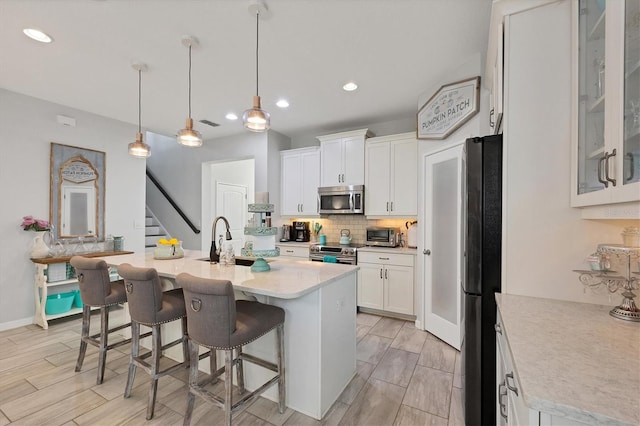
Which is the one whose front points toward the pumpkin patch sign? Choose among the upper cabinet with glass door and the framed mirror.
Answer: the framed mirror

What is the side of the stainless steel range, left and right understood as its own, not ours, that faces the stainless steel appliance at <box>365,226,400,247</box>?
left

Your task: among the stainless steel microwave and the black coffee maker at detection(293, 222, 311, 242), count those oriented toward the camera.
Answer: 2

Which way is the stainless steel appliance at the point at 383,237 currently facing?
toward the camera

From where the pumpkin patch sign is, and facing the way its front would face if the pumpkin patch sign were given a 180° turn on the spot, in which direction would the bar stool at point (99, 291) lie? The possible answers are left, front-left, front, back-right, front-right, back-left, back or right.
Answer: back

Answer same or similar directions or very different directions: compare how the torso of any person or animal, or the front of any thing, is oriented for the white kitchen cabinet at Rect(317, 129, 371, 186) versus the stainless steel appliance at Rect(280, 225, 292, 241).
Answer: same or similar directions

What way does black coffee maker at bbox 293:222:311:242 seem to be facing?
toward the camera

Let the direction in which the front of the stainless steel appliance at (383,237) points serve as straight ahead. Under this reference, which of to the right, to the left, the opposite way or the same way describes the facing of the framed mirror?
to the left

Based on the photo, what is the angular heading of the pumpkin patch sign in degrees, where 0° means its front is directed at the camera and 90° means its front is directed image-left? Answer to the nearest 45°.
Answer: approximately 45°

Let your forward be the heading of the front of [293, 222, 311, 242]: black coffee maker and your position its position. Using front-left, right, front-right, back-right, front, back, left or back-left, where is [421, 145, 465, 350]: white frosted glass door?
front-left

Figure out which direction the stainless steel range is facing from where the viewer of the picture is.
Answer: facing the viewer

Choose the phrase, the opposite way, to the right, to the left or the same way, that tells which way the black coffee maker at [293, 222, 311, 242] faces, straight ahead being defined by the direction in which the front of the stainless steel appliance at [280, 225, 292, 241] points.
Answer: the same way

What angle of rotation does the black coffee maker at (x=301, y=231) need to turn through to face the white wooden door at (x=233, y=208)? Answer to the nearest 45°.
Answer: approximately 135° to its right

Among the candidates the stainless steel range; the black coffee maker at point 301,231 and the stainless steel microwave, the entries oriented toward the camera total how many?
3

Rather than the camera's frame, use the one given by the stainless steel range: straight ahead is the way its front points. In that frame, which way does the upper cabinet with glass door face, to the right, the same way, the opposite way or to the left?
to the right

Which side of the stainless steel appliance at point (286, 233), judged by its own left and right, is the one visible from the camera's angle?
front

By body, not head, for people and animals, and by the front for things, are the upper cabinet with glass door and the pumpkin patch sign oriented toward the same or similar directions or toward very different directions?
same or similar directions

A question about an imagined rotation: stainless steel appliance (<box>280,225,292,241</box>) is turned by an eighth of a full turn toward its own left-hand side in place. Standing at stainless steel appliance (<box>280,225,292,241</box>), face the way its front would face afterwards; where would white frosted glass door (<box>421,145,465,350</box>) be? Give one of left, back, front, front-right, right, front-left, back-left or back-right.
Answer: front

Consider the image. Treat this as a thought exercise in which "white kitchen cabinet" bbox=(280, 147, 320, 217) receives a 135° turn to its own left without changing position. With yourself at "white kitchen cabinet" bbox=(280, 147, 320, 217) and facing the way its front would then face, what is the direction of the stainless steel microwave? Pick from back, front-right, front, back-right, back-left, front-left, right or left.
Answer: right
